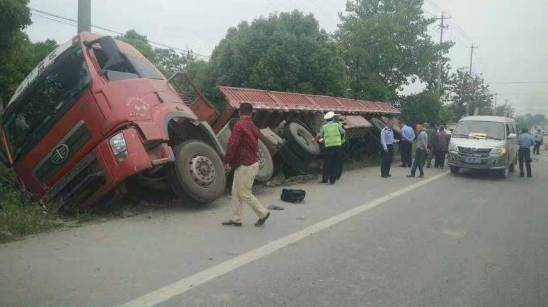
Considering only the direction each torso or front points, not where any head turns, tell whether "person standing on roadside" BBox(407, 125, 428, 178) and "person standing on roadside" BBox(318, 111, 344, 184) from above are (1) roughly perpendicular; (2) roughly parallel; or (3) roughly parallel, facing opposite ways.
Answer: roughly perpendicular

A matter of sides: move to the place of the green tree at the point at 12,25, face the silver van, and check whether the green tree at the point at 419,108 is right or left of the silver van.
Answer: left

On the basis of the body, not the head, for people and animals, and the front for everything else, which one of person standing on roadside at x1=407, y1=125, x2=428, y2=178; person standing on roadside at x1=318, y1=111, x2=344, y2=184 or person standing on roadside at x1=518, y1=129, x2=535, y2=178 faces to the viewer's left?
person standing on roadside at x1=407, y1=125, x2=428, y2=178

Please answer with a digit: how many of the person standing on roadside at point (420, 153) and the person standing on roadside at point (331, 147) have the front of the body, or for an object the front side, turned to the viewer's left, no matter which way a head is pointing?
1

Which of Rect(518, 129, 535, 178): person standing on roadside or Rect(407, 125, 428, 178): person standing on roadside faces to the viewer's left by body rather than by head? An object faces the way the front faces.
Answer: Rect(407, 125, 428, 178): person standing on roadside

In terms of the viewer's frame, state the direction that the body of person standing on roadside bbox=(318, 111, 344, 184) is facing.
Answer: away from the camera

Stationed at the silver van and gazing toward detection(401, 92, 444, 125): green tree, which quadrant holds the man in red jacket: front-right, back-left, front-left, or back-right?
back-left

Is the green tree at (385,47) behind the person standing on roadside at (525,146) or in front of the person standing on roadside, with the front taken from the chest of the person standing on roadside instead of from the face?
in front

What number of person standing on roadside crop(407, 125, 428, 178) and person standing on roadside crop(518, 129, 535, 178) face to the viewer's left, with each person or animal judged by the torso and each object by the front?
1

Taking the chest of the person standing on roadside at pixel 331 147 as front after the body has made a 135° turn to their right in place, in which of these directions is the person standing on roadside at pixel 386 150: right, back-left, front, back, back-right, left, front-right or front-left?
left

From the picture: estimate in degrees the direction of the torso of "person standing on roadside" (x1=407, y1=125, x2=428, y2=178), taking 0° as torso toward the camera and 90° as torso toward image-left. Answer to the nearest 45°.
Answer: approximately 90°
